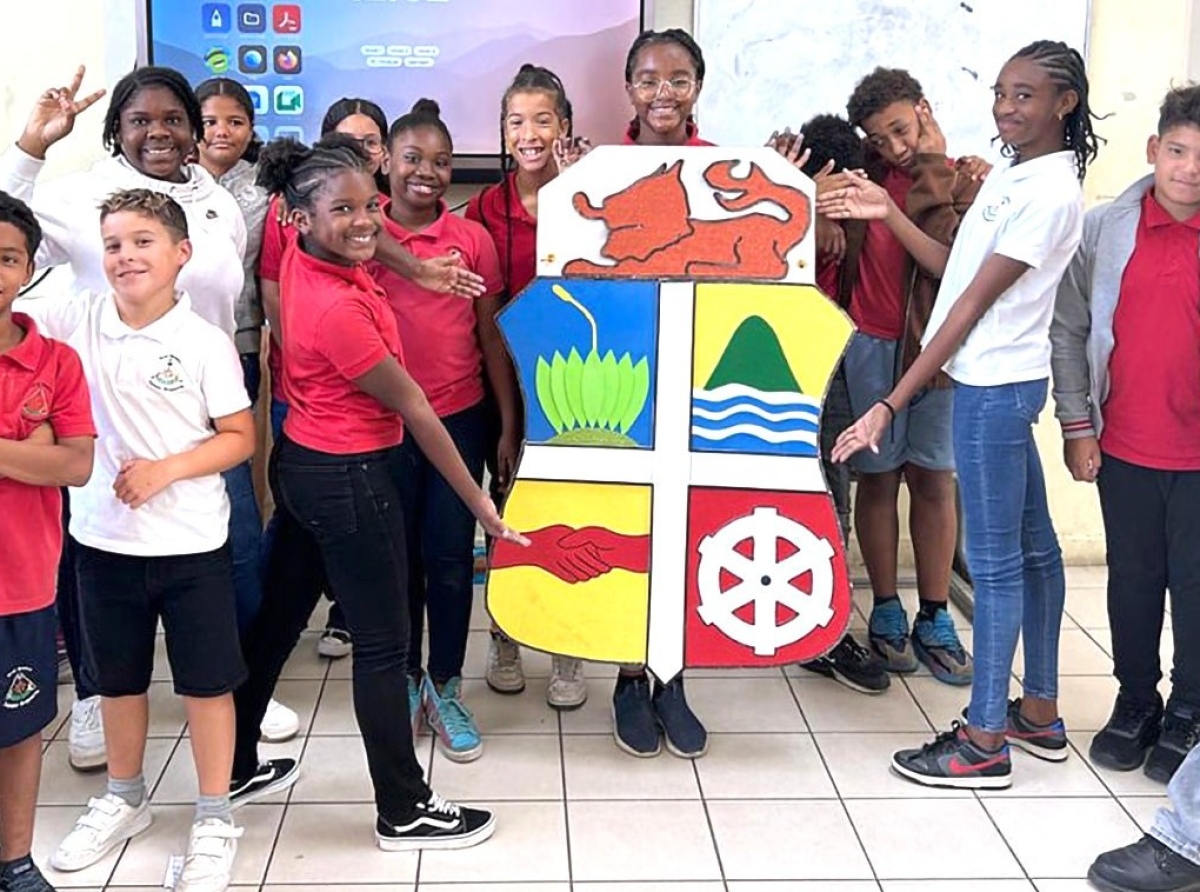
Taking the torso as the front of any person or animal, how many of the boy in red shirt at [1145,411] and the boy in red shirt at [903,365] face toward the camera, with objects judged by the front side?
2

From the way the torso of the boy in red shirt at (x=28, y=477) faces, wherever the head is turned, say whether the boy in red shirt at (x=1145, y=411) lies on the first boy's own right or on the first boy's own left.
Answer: on the first boy's own left

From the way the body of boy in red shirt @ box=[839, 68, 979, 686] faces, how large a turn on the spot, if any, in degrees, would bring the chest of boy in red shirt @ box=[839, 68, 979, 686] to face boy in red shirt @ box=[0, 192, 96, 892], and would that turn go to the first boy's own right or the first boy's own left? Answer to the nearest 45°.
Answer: approximately 45° to the first boy's own right

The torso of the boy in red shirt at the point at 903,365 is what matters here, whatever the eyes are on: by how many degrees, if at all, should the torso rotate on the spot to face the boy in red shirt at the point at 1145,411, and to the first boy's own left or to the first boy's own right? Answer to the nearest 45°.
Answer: approximately 45° to the first boy's own left

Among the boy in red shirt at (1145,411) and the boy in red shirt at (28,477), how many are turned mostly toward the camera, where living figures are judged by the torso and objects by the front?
2

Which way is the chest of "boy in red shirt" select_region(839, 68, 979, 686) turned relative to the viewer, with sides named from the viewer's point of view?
facing the viewer

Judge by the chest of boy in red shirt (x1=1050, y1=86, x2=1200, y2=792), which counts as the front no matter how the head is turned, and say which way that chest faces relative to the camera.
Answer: toward the camera

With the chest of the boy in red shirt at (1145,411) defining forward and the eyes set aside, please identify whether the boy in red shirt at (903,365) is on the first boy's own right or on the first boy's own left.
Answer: on the first boy's own right

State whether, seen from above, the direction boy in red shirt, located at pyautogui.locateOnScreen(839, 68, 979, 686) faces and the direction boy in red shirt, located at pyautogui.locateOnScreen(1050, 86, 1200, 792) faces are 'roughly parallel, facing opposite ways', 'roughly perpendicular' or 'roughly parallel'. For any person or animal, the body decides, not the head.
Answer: roughly parallel

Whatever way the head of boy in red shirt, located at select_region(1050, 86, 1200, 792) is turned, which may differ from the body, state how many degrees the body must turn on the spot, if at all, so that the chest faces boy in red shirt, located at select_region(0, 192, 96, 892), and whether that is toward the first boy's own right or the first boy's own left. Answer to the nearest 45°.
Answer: approximately 45° to the first boy's own right

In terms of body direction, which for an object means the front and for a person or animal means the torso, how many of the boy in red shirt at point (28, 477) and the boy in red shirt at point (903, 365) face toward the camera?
2

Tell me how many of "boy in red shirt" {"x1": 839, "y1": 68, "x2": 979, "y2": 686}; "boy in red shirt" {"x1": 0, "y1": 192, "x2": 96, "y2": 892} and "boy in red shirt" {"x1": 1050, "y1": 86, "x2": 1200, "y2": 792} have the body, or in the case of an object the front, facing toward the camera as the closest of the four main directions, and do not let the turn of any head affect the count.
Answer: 3

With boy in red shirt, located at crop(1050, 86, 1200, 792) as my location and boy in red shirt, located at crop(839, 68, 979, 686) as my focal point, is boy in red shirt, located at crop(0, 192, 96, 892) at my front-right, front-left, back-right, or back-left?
front-left
